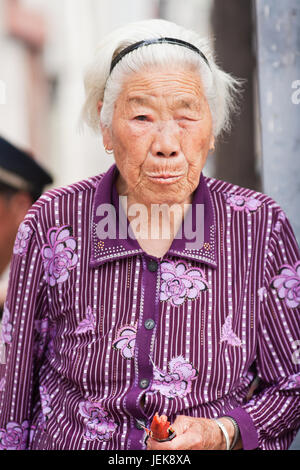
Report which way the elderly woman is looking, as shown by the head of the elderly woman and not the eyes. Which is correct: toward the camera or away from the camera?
toward the camera

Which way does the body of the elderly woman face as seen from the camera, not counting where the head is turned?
toward the camera

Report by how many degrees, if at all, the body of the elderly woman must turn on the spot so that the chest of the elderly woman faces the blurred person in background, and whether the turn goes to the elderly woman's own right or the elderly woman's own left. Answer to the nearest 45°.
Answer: approximately 135° to the elderly woman's own right
